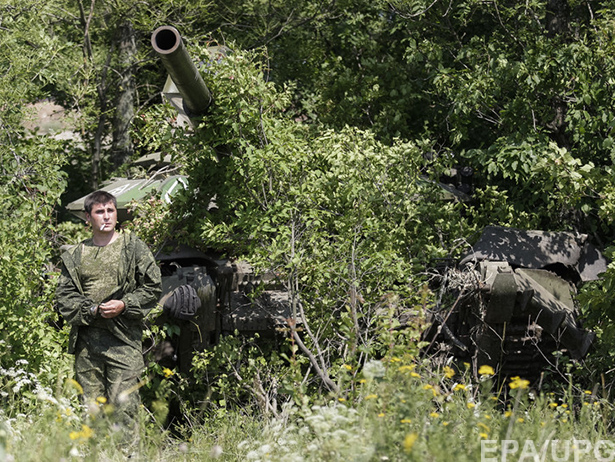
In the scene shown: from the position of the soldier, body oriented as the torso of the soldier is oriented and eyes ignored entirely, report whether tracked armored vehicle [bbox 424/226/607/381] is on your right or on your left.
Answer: on your left

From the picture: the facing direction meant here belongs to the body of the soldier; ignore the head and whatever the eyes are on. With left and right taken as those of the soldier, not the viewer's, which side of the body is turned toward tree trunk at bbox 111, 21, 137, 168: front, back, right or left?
back

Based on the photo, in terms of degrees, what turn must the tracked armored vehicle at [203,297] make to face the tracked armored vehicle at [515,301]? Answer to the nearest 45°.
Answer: approximately 90° to its left

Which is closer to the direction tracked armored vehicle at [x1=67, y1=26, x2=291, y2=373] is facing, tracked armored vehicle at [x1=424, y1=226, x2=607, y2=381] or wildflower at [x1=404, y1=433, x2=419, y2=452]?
the wildflower

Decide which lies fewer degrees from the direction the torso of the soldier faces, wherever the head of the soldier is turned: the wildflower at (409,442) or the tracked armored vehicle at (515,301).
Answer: the wildflower

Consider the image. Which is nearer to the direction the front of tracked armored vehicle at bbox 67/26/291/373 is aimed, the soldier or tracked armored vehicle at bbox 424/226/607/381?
the soldier

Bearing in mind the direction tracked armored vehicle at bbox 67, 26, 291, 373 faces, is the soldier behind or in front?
in front

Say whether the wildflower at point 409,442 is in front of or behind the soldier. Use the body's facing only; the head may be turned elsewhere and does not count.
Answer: in front

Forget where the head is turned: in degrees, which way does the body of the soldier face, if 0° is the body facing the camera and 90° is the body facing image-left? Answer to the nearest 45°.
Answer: approximately 0°
